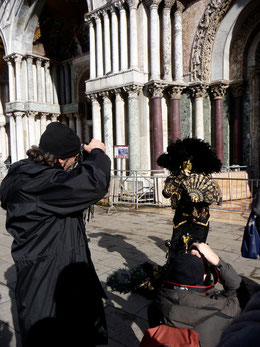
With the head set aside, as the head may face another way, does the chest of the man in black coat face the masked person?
yes

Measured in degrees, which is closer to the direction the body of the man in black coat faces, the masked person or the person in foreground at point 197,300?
the masked person

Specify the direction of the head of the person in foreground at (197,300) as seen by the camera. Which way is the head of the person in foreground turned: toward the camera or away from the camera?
away from the camera

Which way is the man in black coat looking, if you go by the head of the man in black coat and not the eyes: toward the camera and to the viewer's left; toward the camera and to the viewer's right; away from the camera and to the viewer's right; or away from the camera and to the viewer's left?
away from the camera and to the viewer's right

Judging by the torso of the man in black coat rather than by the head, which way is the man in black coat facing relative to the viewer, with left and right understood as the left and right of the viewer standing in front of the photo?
facing away from the viewer and to the right of the viewer

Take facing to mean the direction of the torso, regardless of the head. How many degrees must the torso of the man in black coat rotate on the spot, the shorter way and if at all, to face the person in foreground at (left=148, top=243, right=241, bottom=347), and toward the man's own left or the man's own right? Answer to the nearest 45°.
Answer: approximately 45° to the man's own right
